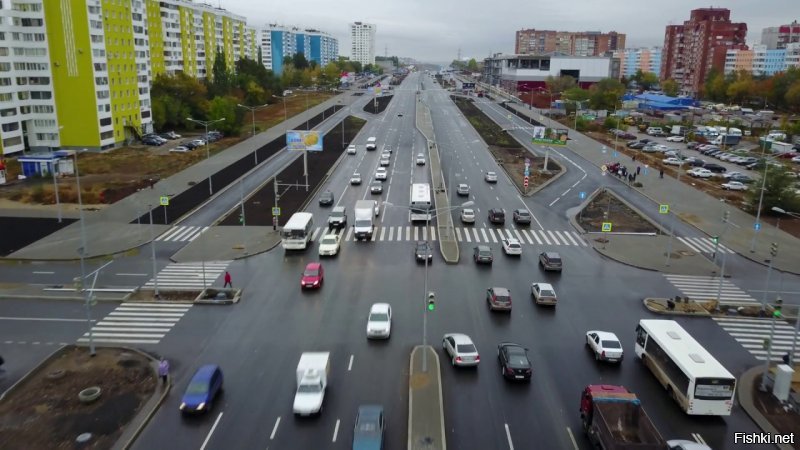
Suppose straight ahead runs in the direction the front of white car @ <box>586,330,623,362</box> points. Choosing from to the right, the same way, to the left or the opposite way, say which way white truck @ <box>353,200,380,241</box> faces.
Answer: the opposite way

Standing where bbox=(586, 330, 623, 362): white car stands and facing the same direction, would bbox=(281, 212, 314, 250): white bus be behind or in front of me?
in front

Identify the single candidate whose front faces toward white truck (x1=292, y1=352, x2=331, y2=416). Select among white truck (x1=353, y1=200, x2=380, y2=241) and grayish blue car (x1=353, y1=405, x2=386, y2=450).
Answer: white truck (x1=353, y1=200, x2=380, y2=241)

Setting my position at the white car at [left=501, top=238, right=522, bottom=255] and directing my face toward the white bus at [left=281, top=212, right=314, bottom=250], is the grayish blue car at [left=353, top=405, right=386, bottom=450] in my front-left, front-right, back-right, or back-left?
front-left

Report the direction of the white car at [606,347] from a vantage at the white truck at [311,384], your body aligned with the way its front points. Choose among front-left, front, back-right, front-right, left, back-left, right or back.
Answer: left

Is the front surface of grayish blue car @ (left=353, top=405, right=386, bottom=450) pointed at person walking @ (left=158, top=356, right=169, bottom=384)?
no

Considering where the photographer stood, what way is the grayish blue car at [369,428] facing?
facing the viewer

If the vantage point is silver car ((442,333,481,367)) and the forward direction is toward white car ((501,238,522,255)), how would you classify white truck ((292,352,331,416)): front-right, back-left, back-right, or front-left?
back-left

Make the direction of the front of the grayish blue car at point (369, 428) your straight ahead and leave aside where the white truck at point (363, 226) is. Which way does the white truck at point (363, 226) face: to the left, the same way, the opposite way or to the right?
the same way

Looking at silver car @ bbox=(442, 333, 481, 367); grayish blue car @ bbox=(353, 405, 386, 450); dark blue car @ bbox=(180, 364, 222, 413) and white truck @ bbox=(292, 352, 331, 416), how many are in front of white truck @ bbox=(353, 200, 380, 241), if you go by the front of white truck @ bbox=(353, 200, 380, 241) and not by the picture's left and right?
4

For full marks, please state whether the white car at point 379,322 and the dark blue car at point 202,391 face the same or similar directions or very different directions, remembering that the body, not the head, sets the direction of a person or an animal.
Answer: same or similar directions

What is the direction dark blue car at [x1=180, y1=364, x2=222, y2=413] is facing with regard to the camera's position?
facing the viewer and to the left of the viewer

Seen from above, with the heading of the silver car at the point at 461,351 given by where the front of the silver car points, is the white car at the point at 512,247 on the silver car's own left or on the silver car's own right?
on the silver car's own right

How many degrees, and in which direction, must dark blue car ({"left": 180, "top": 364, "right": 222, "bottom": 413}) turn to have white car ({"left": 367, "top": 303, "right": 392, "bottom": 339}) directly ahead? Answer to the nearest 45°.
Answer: approximately 180°

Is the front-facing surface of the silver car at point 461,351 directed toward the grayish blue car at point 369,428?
no

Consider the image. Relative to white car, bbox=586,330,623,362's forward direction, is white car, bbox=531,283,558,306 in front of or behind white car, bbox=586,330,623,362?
in front

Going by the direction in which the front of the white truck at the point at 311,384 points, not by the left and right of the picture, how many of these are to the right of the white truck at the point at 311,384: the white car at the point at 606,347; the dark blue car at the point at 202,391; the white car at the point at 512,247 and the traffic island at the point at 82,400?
2

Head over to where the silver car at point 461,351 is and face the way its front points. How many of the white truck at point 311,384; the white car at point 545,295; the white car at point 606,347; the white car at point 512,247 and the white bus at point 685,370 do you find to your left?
1

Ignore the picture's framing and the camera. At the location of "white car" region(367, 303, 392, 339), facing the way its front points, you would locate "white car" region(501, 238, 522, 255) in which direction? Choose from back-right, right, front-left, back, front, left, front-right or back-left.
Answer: back-left

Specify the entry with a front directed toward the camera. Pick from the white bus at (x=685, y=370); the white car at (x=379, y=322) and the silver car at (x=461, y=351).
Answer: the white car
